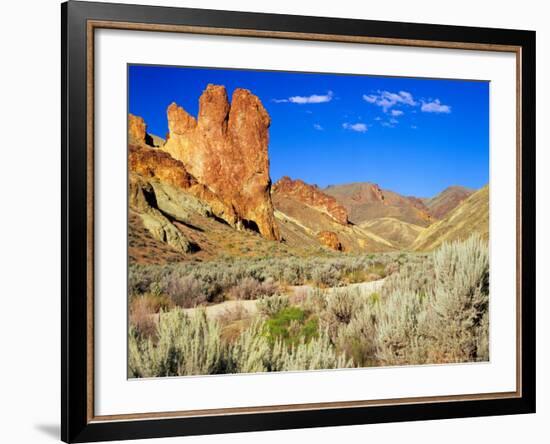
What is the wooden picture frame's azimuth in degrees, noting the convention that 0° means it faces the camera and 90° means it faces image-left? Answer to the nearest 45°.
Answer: approximately 315°
